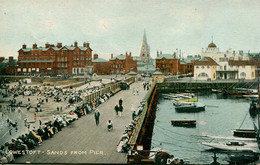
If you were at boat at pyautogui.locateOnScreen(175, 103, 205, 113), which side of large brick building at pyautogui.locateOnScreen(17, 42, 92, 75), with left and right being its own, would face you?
front

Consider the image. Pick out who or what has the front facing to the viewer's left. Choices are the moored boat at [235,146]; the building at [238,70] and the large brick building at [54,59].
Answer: the moored boat

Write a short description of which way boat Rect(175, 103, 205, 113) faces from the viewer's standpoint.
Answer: facing to the left of the viewer

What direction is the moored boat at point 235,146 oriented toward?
to the viewer's left
